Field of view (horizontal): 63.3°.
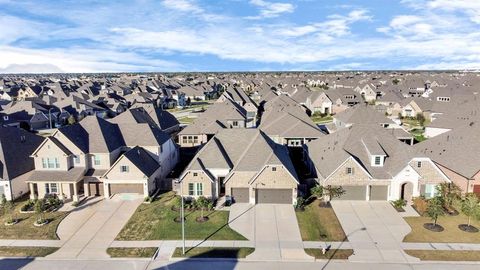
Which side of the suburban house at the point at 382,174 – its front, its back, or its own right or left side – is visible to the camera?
front

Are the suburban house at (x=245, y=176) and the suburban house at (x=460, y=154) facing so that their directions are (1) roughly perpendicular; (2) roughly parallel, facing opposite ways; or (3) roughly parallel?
roughly parallel

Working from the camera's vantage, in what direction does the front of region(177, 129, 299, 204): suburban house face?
facing the viewer

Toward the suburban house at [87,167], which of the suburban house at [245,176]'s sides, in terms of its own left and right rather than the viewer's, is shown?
right

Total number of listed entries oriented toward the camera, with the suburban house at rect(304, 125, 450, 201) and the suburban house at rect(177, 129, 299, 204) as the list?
2

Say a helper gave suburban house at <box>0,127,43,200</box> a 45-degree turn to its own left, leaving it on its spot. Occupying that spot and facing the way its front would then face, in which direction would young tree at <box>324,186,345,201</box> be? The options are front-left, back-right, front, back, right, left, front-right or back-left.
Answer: front-left

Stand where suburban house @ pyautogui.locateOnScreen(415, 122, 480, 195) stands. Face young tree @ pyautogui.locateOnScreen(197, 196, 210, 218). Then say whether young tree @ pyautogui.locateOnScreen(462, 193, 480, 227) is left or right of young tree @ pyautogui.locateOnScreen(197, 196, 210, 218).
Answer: left

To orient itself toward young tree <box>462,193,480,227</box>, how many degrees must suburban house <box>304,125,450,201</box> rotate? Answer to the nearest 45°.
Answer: approximately 45° to its left

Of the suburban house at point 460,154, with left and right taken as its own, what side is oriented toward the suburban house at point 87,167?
right

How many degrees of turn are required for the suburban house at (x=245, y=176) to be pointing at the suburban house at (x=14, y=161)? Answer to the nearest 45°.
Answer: approximately 90° to its right

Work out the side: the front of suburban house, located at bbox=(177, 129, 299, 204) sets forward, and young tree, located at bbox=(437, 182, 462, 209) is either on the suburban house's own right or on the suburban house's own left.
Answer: on the suburban house's own left

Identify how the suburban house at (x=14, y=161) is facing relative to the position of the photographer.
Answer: facing the viewer and to the left of the viewer

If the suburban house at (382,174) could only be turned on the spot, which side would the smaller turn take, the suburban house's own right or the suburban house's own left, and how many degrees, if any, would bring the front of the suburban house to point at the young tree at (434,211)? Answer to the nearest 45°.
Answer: approximately 45° to the suburban house's own left

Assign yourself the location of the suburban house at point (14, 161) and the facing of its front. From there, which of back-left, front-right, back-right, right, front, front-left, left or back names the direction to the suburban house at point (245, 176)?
left

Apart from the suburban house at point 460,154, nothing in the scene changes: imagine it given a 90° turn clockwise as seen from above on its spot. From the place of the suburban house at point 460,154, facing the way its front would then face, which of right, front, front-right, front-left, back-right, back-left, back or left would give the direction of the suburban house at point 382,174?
front

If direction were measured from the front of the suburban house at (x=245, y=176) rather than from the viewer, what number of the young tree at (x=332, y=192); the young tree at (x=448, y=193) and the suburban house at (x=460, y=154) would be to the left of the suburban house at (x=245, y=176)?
3
